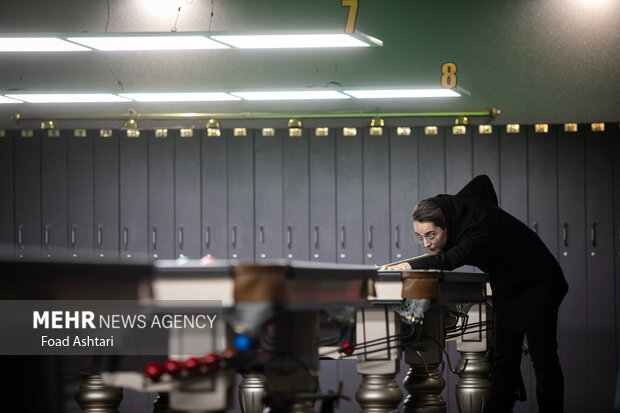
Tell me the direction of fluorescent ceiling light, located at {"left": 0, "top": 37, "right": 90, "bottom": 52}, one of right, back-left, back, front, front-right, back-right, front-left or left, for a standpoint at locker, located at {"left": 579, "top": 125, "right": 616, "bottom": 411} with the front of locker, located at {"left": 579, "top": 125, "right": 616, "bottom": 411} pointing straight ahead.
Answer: front-right

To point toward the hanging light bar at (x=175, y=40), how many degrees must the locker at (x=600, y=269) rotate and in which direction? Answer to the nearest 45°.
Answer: approximately 45° to its right

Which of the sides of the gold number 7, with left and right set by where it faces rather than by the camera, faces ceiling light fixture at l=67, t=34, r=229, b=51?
right

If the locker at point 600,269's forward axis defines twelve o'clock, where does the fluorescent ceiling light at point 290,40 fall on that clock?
The fluorescent ceiling light is roughly at 1 o'clock from the locker.

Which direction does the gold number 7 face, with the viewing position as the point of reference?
facing the viewer

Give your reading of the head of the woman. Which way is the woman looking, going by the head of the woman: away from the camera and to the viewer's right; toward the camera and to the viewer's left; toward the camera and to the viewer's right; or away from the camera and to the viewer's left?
toward the camera and to the viewer's left

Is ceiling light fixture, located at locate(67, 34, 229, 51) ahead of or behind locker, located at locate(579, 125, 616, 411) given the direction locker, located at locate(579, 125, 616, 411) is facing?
ahead

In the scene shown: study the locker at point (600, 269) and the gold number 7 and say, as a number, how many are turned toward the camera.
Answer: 2

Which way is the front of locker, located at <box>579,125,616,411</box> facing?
toward the camera

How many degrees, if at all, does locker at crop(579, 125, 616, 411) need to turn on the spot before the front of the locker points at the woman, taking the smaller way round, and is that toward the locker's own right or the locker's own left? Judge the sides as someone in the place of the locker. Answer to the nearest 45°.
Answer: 0° — it already faces them

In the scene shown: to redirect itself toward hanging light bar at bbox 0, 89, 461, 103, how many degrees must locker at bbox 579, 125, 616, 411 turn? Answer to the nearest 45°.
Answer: approximately 45° to its right
